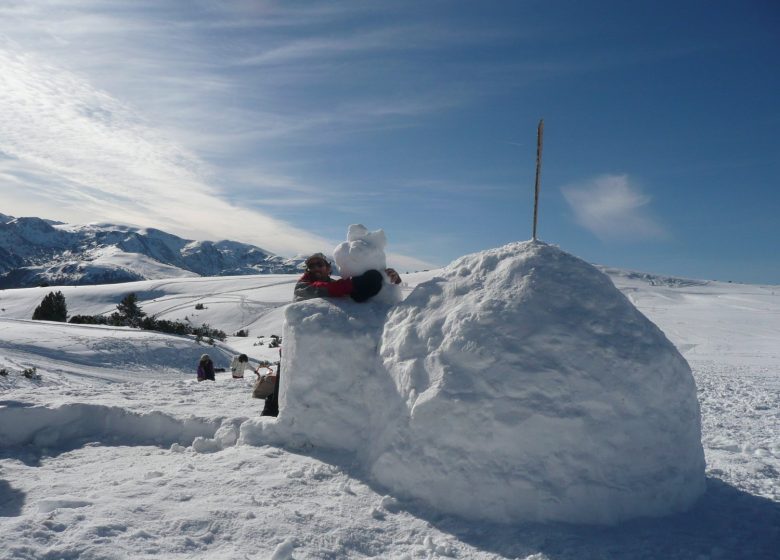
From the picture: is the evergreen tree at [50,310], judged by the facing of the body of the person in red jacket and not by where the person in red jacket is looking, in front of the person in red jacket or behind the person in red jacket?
behind

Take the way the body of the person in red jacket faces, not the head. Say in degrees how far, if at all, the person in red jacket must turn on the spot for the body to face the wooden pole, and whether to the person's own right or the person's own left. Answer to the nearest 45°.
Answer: approximately 45° to the person's own left

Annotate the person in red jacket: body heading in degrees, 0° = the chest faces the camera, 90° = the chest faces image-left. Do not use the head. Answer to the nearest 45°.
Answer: approximately 315°

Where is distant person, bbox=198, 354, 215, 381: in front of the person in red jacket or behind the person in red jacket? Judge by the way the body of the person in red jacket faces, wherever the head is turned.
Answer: behind

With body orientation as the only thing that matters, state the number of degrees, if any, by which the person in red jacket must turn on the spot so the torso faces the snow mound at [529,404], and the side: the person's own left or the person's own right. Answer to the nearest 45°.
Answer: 0° — they already face it

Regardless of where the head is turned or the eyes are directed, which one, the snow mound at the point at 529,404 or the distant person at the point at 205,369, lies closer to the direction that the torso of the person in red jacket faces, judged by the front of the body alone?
the snow mound
